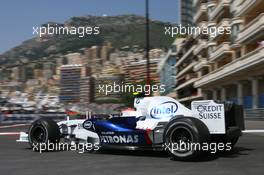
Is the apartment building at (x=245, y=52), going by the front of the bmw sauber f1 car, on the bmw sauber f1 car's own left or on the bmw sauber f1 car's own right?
on the bmw sauber f1 car's own right

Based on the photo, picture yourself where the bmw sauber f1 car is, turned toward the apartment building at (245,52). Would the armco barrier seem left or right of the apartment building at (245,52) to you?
left

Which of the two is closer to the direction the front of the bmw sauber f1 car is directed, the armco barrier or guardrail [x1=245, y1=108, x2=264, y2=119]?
the armco barrier

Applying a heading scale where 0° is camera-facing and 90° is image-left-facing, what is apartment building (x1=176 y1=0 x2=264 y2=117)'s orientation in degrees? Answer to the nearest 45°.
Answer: approximately 45°

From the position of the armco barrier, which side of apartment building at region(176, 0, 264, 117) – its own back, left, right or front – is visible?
front

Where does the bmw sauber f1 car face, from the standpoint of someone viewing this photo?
facing away from the viewer and to the left of the viewer

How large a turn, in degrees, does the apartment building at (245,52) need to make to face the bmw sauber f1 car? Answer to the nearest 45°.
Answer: approximately 45° to its left

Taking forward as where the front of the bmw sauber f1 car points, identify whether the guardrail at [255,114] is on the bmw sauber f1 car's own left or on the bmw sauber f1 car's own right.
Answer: on the bmw sauber f1 car's own right

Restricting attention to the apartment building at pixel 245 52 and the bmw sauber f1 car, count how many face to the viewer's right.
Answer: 0
